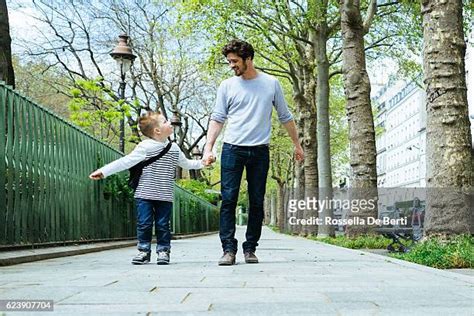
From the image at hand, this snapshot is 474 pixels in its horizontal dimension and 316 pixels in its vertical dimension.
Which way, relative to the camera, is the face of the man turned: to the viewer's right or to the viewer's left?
to the viewer's left

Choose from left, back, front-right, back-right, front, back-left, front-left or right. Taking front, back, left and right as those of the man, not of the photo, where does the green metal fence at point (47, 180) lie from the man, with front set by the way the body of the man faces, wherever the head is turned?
back-right

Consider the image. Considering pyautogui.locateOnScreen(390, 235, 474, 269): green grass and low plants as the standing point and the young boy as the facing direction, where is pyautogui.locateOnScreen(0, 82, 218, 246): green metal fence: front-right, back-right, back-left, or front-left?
front-right

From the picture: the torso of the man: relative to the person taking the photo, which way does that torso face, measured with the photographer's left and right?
facing the viewer

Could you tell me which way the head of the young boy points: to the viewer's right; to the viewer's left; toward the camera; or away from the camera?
to the viewer's right

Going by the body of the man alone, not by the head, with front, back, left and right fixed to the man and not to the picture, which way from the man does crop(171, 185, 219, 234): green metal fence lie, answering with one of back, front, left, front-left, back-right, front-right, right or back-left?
back

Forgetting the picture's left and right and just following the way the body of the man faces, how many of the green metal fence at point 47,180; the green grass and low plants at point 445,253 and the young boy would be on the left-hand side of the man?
1

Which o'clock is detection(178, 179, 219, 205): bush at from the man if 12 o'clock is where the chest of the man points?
The bush is roughly at 6 o'clock from the man.

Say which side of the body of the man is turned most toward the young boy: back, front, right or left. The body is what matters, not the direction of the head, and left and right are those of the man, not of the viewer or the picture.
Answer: right

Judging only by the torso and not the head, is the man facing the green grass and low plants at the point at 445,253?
no
